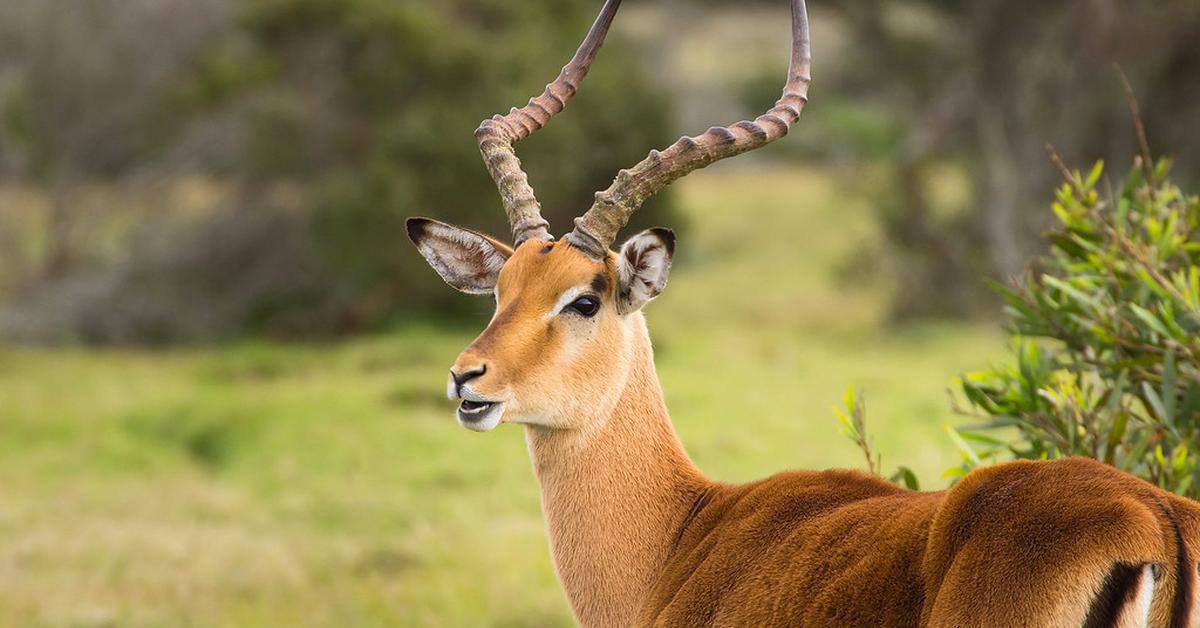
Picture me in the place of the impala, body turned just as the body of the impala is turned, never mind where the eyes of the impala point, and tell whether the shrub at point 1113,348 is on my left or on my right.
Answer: on my right

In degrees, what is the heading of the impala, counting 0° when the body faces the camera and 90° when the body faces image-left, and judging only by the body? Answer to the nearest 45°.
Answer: approximately 135°
